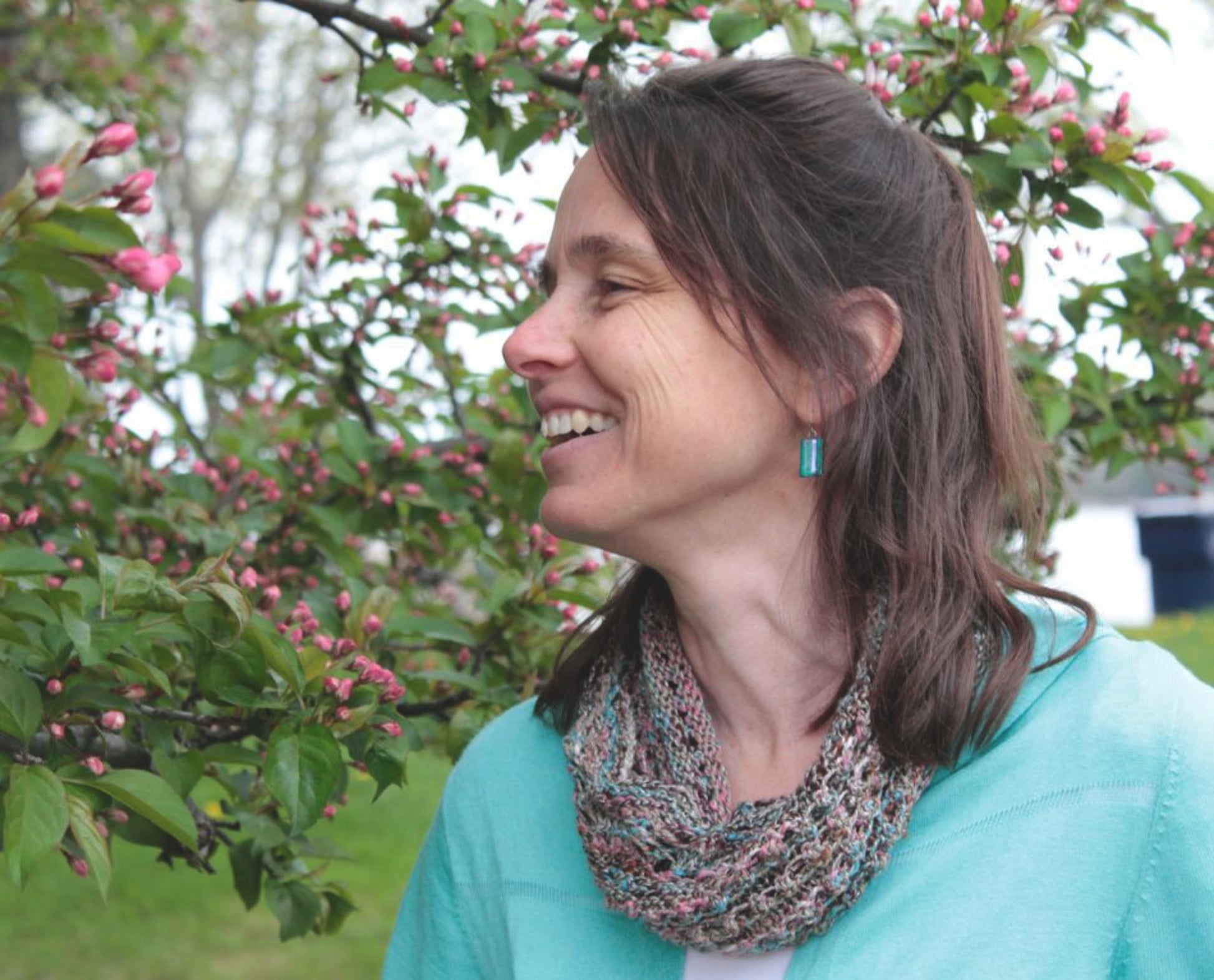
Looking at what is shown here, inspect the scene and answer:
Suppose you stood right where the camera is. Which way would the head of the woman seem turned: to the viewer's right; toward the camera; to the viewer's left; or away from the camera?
to the viewer's left

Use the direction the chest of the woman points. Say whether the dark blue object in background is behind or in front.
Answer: behind

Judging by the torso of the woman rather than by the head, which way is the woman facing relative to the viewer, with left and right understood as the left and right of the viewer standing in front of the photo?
facing the viewer and to the left of the viewer
